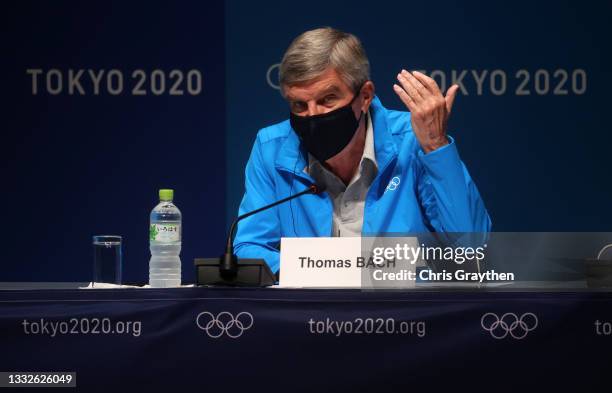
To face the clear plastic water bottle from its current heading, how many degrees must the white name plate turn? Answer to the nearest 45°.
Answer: approximately 135° to its right

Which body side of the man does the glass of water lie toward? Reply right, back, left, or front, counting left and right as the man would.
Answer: right

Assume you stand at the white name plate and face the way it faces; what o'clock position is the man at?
The man is roughly at 6 o'clock from the white name plate.

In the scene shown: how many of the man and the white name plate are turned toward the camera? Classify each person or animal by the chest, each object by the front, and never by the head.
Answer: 2

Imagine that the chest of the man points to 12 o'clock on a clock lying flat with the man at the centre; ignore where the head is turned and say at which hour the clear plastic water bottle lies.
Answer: The clear plastic water bottle is roughly at 2 o'clock from the man.

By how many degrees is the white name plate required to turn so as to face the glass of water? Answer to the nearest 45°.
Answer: approximately 135° to its right

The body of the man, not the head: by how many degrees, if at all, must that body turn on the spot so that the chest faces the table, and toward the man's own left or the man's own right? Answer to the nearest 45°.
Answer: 0° — they already face it

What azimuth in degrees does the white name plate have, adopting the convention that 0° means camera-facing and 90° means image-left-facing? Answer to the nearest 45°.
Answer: approximately 0°

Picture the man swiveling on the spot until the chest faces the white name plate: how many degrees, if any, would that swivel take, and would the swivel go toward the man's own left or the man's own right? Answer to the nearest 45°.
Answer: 0° — they already face it

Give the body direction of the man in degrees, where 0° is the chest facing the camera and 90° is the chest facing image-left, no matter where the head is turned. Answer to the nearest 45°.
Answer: approximately 0°

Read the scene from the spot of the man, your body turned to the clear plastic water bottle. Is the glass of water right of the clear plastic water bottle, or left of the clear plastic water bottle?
right
